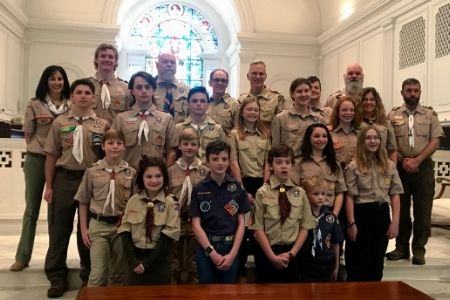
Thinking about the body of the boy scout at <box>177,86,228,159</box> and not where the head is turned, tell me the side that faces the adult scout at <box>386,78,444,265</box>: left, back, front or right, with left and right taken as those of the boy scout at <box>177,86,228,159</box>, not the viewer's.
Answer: left

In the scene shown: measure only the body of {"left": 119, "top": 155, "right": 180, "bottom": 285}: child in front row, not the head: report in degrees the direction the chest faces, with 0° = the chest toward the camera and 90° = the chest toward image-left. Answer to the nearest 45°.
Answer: approximately 0°

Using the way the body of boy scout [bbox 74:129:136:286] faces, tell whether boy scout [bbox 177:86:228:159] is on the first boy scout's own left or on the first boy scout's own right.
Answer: on the first boy scout's own left

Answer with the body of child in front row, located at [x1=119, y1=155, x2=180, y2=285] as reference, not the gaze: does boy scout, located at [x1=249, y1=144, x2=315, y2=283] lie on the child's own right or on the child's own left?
on the child's own left

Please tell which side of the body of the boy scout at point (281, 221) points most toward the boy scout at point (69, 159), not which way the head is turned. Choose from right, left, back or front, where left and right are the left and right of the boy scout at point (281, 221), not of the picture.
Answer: right

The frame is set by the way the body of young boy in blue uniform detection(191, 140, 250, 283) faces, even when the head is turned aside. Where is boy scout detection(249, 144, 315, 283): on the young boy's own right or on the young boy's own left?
on the young boy's own left

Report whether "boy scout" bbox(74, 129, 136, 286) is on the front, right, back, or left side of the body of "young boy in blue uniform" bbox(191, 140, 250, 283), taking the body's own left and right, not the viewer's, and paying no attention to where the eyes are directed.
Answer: right

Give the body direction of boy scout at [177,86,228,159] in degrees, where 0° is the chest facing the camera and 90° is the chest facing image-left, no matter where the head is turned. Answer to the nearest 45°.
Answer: approximately 0°

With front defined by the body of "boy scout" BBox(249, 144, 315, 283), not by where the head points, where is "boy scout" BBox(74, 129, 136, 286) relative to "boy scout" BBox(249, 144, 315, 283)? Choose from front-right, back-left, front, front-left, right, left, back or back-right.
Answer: right
